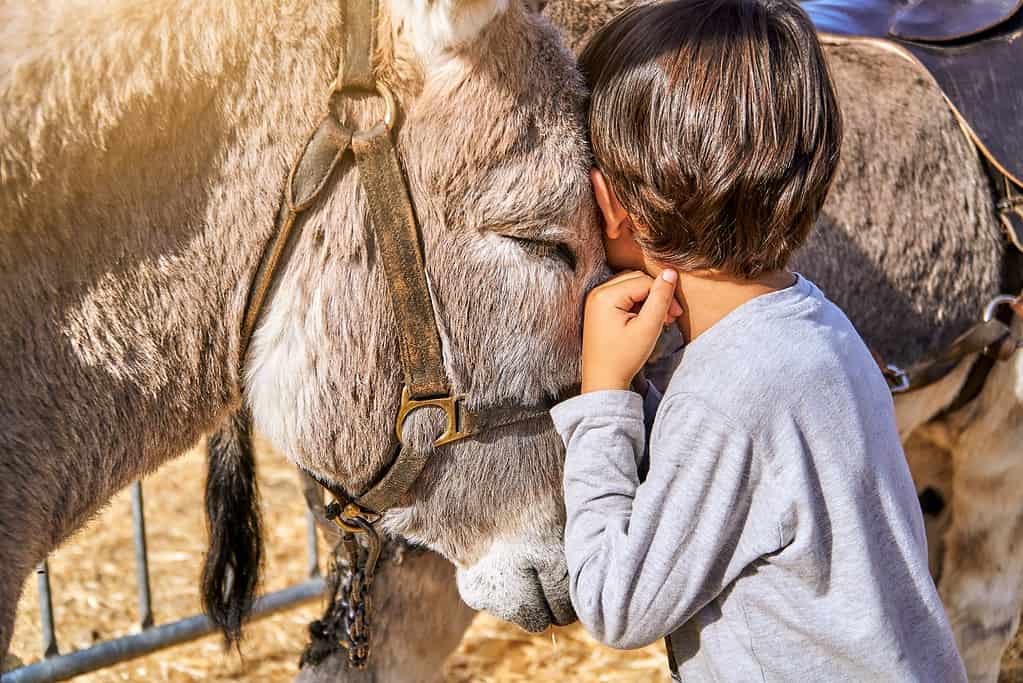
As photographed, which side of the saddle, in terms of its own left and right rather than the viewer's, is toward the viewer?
right

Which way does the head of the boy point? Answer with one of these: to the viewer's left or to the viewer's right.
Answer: to the viewer's left

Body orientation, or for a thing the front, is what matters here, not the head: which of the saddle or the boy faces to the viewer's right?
the saddle

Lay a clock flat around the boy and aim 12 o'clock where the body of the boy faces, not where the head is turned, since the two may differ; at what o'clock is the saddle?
The saddle is roughly at 2 o'clock from the boy.

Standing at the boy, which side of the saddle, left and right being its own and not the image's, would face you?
right

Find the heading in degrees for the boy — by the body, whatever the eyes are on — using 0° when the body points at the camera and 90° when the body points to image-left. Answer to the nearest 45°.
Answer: approximately 135°
